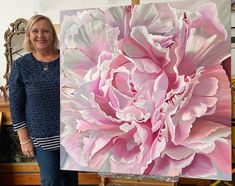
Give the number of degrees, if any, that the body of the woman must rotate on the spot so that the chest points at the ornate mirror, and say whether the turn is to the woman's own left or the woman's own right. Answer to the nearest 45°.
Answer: approximately 180°

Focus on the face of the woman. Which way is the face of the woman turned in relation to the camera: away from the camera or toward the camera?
toward the camera

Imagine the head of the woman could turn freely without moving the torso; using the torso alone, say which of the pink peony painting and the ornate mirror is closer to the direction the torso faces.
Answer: the pink peony painting

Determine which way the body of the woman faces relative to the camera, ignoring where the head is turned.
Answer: toward the camera

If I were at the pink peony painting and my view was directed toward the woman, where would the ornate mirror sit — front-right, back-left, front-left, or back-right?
front-right

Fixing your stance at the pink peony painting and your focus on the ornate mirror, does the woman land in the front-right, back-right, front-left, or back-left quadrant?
front-left

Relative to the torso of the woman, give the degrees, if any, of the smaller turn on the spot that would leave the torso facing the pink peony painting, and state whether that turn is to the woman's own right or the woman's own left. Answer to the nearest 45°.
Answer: approximately 45° to the woman's own left
